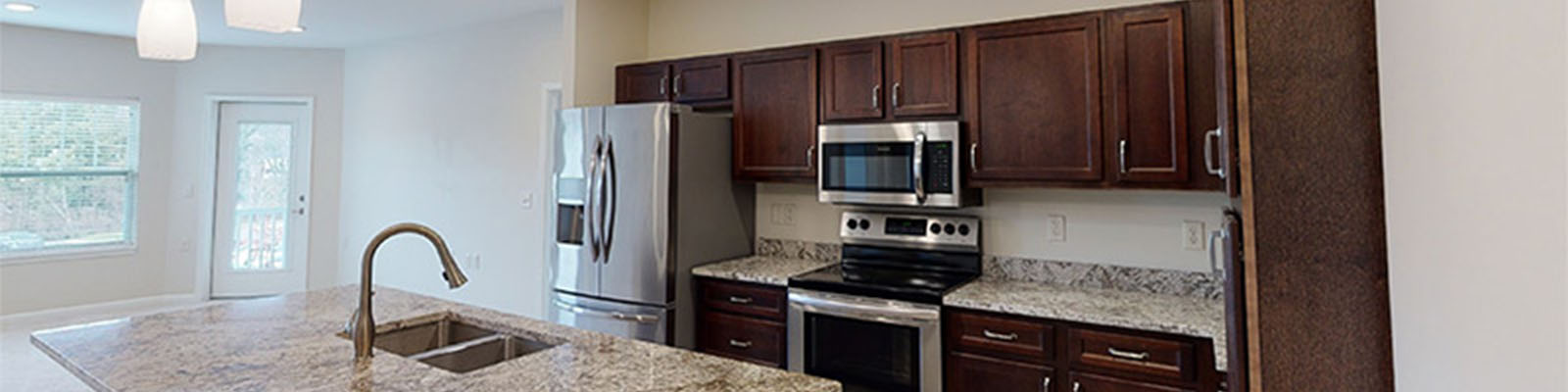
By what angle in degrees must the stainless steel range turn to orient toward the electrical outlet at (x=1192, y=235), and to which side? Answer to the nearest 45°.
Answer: approximately 135° to its left

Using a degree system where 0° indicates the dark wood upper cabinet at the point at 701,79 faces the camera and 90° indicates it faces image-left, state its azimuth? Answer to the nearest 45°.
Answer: approximately 45°

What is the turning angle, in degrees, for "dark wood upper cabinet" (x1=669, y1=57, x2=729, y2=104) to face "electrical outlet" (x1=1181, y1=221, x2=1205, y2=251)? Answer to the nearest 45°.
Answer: approximately 90° to its left

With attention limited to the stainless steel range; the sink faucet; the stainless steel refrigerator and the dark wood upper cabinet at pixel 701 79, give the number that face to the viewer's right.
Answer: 1

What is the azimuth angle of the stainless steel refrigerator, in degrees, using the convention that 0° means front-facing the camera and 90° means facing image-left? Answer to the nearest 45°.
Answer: approximately 45°

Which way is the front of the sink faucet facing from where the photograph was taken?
facing to the right of the viewer

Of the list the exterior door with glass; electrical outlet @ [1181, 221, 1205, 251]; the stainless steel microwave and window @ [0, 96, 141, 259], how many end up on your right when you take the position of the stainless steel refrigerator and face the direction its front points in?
2

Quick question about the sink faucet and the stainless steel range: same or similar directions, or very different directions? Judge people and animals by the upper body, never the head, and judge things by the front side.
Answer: very different directions

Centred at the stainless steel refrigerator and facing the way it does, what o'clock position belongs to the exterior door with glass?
The exterior door with glass is roughly at 3 o'clock from the stainless steel refrigerator.

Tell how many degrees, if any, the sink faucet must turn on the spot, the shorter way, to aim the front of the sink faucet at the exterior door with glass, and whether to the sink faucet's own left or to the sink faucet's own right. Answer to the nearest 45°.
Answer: approximately 90° to the sink faucet's own left

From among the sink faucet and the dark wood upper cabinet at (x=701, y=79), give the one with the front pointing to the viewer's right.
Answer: the sink faucet

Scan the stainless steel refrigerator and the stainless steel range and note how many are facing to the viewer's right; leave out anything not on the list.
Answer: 0
